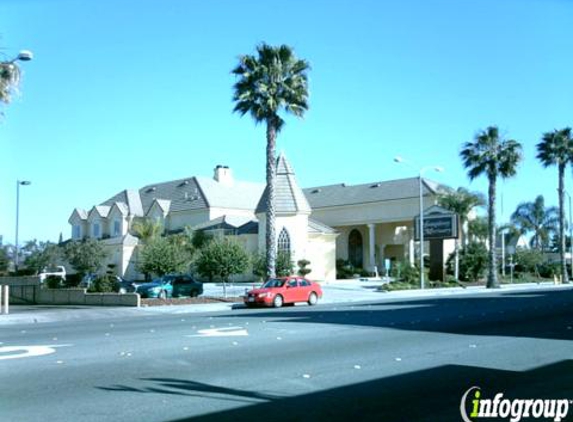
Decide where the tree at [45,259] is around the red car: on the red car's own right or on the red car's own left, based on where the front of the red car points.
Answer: on the red car's own right

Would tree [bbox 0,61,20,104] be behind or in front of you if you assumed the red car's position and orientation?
in front

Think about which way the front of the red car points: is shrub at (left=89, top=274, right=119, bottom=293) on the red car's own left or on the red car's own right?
on the red car's own right

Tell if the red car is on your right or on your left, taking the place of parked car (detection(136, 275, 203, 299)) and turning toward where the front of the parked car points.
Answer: on your left

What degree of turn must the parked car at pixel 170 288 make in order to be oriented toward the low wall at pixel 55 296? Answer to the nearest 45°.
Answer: approximately 45° to its right

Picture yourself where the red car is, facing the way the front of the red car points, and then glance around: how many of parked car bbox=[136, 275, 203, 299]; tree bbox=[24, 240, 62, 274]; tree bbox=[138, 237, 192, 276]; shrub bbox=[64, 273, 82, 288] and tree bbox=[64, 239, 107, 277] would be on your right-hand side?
5

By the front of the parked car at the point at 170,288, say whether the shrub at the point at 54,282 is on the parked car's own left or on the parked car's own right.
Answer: on the parked car's own right

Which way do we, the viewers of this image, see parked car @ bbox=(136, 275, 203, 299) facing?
facing the viewer and to the left of the viewer

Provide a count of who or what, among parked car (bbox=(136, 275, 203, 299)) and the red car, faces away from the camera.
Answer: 0

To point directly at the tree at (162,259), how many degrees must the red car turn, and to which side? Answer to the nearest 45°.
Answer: approximately 90° to its right

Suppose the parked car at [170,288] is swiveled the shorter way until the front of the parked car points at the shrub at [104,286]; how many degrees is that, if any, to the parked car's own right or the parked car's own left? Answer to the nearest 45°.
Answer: approximately 45° to the parked car's own right
